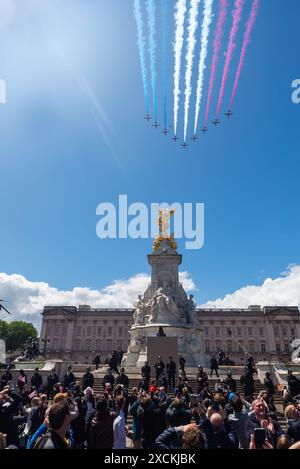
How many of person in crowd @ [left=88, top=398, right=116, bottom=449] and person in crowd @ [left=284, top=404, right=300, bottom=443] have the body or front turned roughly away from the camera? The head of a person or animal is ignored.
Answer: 2

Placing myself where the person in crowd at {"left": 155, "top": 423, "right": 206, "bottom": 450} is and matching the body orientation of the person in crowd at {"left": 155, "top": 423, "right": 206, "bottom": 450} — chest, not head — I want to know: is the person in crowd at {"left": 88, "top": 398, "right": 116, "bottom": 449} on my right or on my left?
on my left

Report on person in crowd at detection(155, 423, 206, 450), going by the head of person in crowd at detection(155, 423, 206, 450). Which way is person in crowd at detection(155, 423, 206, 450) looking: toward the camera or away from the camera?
away from the camera

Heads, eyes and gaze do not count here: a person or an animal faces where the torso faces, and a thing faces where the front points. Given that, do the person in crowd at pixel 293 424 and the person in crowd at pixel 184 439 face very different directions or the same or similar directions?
same or similar directions

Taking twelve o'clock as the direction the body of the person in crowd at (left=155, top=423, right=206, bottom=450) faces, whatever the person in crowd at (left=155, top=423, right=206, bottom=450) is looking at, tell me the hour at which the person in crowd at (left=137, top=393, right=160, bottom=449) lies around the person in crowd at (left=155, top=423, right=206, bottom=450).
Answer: the person in crowd at (left=137, top=393, right=160, bottom=449) is roughly at 10 o'clock from the person in crowd at (left=155, top=423, right=206, bottom=450).

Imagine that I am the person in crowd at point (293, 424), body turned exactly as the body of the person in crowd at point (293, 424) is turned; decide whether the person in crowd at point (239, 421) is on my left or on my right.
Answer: on my left

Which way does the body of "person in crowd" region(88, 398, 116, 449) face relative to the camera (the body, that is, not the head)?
away from the camera

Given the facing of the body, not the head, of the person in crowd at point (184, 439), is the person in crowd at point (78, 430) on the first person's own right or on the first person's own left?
on the first person's own left

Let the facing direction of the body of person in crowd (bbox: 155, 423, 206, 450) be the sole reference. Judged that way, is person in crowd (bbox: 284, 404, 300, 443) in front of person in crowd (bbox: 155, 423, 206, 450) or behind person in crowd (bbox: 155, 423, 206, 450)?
in front

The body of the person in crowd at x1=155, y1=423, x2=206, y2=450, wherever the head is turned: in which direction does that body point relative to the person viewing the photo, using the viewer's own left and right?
facing away from the viewer and to the right of the viewer

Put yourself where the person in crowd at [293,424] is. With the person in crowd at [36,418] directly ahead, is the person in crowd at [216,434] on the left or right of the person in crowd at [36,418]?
left

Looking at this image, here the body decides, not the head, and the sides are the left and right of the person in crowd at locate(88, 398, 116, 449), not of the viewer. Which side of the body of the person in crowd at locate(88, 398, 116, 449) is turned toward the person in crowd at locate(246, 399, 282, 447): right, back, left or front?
right
